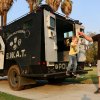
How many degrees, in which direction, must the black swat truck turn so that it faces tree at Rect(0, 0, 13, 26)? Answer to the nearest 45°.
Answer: approximately 45° to its right

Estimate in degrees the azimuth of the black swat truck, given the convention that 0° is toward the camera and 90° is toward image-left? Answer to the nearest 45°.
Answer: approximately 135°
